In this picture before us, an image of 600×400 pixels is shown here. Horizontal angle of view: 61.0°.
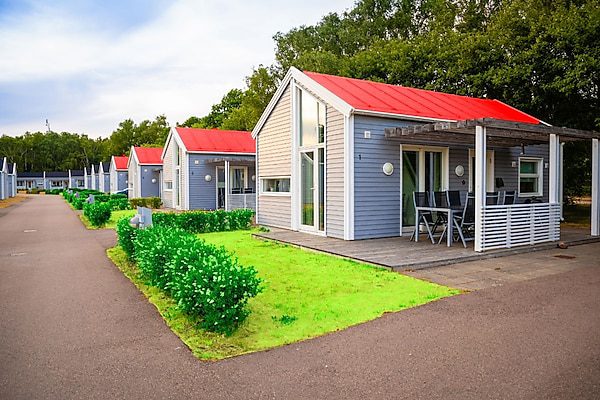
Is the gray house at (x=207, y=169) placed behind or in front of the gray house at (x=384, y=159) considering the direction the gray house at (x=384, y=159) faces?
behind

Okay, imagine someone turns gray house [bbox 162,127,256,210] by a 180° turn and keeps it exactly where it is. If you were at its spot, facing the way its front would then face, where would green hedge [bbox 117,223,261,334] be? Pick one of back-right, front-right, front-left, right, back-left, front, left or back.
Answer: back-left

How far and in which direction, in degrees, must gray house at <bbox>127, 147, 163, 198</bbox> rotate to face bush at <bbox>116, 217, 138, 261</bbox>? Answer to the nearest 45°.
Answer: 0° — it already faces it

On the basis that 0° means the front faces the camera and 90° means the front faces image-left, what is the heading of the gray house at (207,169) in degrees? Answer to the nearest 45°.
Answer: approximately 315°

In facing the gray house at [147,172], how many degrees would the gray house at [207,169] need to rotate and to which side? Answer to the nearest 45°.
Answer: approximately 180°

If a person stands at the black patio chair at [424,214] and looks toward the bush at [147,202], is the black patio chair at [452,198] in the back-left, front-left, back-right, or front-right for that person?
back-right

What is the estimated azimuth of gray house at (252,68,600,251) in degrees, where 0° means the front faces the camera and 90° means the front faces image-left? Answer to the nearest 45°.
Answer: approximately 315°

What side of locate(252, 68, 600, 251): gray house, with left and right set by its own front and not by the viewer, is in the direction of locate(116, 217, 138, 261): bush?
right

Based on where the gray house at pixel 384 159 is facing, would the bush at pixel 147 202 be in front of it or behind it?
behind

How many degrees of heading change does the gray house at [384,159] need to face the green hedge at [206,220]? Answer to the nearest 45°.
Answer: approximately 135° to its right

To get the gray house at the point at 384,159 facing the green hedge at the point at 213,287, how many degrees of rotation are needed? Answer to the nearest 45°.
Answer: approximately 45° to its right
